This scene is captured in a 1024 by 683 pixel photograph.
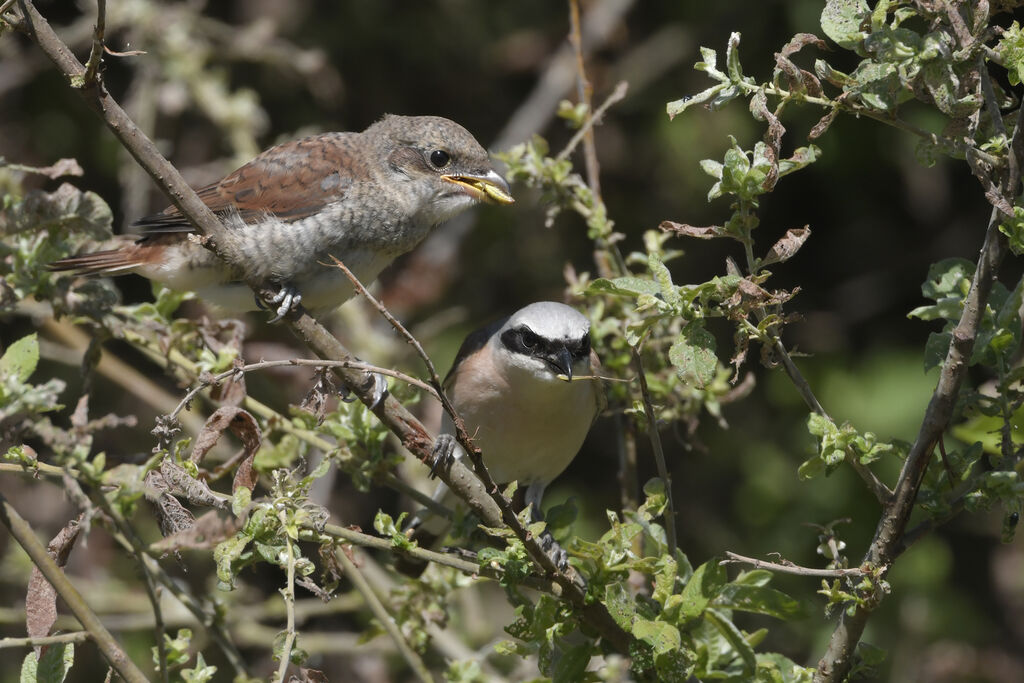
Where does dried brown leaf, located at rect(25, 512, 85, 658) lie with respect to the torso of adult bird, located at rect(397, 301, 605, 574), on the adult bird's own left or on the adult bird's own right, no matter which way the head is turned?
on the adult bird's own right

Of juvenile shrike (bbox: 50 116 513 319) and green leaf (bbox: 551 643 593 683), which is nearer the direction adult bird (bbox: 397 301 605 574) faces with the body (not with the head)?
the green leaf

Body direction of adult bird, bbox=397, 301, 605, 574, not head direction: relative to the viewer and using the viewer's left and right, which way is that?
facing the viewer and to the right of the viewer

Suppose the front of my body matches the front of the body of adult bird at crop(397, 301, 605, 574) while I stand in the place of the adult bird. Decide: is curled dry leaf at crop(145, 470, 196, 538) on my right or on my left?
on my right
